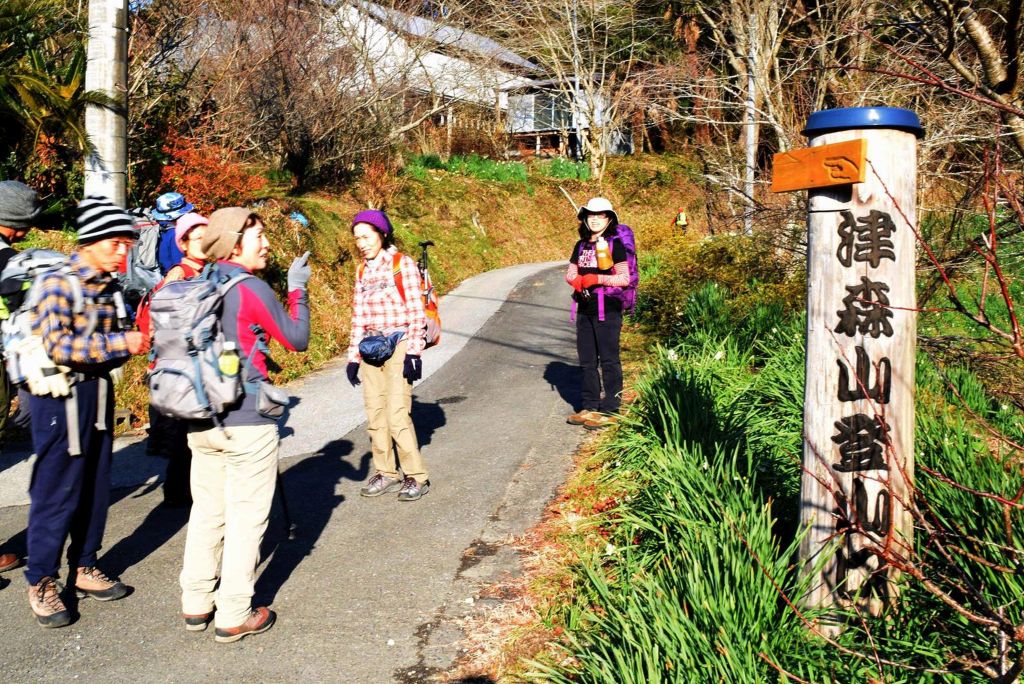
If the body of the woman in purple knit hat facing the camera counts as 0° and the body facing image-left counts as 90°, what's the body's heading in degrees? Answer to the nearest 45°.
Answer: approximately 45°

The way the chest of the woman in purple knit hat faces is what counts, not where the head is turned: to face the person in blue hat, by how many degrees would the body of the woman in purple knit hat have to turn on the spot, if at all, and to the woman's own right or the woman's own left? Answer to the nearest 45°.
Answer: approximately 90° to the woman's own right

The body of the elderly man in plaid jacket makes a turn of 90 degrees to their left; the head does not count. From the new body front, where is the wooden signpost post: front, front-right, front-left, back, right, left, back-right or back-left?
right

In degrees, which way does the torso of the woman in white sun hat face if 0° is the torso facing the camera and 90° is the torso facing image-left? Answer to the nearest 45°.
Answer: approximately 45°

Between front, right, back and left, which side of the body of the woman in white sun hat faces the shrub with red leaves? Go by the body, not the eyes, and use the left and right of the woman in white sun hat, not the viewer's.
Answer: right

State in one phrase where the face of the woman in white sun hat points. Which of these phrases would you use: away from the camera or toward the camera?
toward the camera

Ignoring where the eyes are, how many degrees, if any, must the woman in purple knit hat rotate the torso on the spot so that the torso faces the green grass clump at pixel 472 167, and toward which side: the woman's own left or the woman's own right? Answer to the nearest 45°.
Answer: approximately 135° to the woman's own right

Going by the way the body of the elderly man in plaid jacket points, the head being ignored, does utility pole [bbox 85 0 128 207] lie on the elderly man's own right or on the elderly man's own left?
on the elderly man's own left

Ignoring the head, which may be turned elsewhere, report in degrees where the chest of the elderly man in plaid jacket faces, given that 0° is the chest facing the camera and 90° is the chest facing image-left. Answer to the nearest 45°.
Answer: approximately 315°

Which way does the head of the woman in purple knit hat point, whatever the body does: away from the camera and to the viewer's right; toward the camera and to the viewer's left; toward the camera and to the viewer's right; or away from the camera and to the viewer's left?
toward the camera and to the viewer's left

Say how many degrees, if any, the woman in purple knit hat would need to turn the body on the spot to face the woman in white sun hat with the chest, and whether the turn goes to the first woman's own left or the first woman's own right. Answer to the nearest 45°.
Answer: approximately 180°

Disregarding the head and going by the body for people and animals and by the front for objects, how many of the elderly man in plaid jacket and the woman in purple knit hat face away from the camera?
0

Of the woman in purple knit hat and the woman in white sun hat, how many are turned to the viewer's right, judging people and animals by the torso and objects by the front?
0
